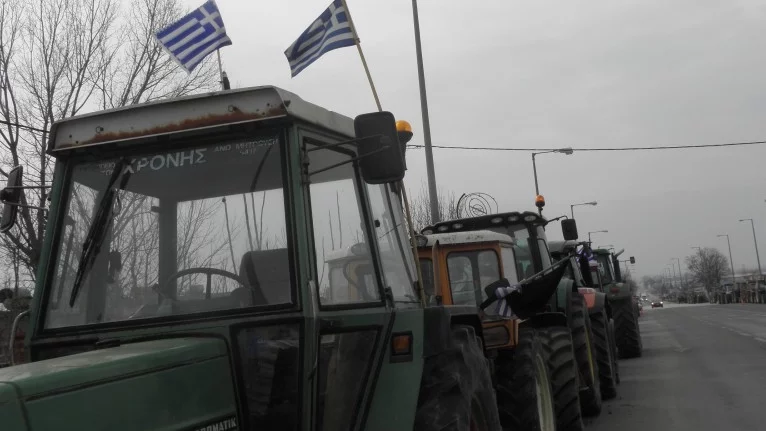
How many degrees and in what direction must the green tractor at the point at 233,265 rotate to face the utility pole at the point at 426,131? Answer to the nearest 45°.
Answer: approximately 135° to its right

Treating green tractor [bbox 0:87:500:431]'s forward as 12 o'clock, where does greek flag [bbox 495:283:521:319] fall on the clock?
The greek flag is roughly at 6 o'clock from the green tractor.

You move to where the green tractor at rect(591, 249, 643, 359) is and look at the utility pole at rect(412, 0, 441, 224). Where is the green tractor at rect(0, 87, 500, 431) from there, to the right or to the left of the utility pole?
left

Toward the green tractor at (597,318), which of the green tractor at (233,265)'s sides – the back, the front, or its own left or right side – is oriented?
back

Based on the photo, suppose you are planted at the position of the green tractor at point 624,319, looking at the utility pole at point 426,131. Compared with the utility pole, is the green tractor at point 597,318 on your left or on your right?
left

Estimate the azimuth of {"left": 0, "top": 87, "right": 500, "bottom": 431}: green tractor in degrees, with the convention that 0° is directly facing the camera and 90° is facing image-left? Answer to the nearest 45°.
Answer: approximately 45°

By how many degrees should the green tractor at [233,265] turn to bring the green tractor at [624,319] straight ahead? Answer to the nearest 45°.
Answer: approximately 180°

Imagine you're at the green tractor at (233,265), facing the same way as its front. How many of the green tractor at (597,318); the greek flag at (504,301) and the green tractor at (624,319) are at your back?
3
